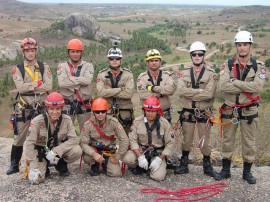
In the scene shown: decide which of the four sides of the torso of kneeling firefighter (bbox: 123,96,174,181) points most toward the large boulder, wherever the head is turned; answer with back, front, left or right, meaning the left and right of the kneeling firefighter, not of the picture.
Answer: back

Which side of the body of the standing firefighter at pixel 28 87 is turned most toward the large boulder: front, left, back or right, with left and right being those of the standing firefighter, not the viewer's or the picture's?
back

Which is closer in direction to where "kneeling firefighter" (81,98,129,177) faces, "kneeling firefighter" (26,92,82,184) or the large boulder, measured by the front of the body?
the kneeling firefighter

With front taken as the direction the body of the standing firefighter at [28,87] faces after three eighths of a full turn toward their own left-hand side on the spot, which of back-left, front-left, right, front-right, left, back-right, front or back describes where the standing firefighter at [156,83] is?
front-right

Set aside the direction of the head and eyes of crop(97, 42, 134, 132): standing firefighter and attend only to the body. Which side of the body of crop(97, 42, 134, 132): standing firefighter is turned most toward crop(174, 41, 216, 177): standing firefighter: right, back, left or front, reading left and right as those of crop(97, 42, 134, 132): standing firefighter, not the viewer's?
left

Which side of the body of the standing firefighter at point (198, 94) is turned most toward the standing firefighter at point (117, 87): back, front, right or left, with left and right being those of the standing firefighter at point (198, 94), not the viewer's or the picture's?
right

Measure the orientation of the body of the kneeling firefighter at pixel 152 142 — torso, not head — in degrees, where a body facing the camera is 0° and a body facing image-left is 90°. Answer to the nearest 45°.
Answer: approximately 0°
